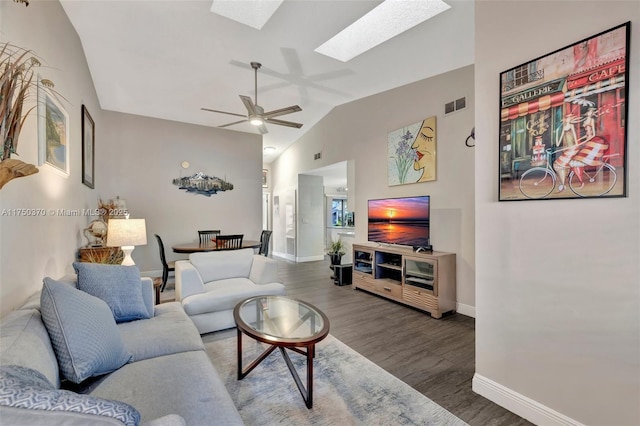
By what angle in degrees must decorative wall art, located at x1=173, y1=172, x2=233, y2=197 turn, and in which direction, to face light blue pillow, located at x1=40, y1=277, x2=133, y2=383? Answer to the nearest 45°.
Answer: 0° — it already faces it

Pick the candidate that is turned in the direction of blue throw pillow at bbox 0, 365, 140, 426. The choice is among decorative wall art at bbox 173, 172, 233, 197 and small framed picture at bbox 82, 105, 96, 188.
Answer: the decorative wall art

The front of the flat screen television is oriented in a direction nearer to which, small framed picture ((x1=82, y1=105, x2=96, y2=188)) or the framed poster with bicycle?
the small framed picture

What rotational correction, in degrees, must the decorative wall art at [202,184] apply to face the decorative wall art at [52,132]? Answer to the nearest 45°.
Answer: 0° — it already faces it

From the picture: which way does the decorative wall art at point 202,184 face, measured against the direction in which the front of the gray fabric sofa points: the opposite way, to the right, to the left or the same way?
to the right

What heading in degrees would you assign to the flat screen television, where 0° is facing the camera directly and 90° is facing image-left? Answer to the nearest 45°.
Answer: approximately 45°

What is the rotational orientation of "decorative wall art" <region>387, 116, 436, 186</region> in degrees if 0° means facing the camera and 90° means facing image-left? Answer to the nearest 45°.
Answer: approximately 45°

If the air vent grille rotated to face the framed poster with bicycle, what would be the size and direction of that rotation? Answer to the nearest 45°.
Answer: approximately 45° to its left

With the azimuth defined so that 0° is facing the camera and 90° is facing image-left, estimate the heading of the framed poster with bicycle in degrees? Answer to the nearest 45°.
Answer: approximately 45°

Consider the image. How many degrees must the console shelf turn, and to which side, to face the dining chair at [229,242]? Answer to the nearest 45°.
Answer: approximately 45° to its right

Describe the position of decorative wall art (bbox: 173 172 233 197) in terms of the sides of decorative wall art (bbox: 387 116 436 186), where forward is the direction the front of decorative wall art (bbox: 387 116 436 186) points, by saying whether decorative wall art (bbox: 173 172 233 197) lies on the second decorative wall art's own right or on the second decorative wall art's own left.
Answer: on the second decorative wall art's own right

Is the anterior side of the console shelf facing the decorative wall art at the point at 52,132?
yes
